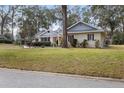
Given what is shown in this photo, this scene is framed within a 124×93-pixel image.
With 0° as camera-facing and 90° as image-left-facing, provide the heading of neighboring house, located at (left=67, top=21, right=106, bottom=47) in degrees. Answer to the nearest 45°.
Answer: approximately 0°
